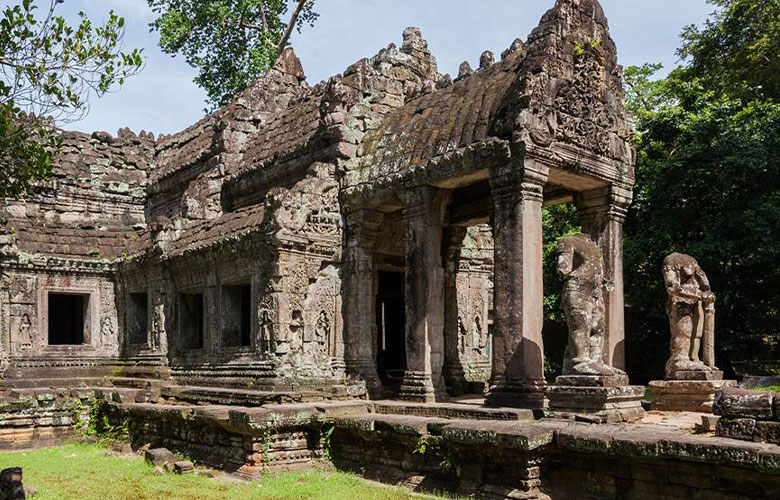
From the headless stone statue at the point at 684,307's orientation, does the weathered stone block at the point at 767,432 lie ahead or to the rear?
ahead

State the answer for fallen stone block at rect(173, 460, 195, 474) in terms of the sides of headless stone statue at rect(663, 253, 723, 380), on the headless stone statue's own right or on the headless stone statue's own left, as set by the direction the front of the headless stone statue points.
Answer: on the headless stone statue's own right

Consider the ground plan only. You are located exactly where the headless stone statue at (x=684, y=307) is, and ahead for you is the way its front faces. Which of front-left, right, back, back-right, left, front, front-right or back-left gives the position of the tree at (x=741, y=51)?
back-left

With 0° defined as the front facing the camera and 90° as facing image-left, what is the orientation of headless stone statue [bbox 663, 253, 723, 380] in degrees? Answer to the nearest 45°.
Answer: approximately 315°

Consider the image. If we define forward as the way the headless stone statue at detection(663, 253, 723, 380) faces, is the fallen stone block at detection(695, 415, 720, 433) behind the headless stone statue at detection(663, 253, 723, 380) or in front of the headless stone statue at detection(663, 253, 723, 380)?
in front

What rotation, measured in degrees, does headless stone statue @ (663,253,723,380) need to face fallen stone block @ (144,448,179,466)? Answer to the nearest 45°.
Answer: approximately 135° to its right

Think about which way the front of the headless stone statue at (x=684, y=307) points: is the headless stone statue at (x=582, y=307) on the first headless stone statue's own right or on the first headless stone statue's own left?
on the first headless stone statue's own right

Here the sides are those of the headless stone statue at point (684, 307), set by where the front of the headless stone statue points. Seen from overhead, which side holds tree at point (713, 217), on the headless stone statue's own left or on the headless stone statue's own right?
on the headless stone statue's own left

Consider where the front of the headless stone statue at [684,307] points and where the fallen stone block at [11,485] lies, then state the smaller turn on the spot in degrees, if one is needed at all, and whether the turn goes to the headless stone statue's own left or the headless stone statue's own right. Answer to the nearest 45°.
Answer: approximately 90° to the headless stone statue's own right

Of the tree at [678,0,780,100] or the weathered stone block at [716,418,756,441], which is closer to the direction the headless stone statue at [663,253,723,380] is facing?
the weathered stone block
